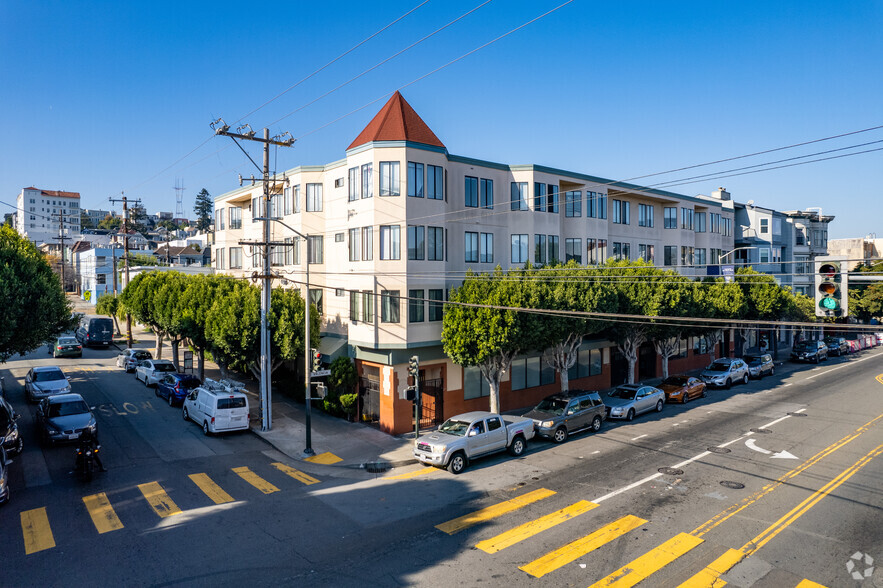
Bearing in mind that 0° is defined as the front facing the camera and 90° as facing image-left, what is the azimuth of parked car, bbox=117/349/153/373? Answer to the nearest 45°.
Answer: approximately 135°

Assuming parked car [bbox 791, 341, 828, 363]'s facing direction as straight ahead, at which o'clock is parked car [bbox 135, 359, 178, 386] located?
parked car [bbox 135, 359, 178, 386] is roughly at 12 o'clock from parked car [bbox 791, 341, 828, 363].

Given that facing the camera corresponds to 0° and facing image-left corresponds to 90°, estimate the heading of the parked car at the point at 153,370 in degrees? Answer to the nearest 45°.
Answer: approximately 135°

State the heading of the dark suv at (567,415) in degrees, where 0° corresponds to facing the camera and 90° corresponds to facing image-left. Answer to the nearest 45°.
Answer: approximately 45°

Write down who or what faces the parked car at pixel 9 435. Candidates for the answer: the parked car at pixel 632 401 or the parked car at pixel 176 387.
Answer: the parked car at pixel 632 401

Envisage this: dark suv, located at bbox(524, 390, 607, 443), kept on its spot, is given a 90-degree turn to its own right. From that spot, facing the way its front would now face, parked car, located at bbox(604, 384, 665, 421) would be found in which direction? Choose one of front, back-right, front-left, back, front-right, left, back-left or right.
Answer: right

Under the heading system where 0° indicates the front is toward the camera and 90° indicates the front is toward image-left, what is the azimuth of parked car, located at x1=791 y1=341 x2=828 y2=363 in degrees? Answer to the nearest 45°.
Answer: approximately 45°

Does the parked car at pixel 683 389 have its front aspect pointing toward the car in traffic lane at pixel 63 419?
yes

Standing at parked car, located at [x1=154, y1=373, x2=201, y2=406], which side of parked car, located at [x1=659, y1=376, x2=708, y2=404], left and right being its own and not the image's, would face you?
front
